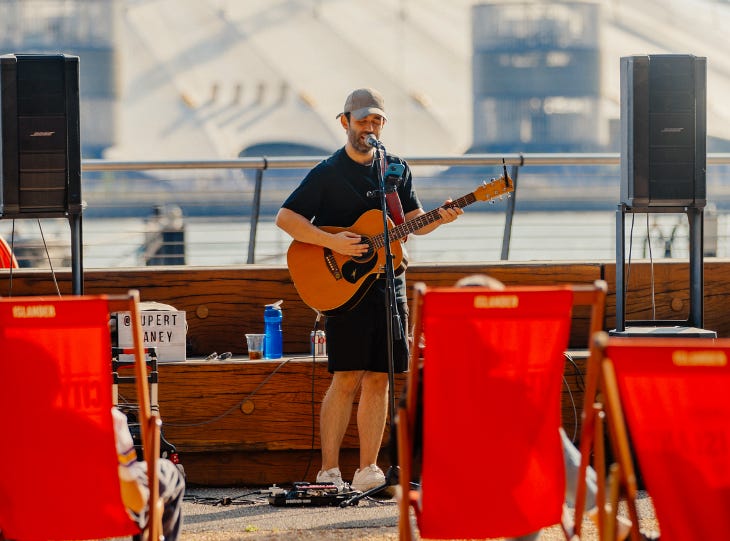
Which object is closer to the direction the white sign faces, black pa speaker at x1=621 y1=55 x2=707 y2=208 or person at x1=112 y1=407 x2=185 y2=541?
the person

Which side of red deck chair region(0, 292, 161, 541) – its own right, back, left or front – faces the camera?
back

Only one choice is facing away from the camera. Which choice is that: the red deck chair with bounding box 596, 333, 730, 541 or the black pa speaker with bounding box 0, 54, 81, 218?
the red deck chair

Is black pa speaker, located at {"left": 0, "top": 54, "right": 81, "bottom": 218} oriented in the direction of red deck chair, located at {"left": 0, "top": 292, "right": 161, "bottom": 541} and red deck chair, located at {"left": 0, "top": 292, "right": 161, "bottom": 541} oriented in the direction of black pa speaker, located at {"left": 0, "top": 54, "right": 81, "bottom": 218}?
yes

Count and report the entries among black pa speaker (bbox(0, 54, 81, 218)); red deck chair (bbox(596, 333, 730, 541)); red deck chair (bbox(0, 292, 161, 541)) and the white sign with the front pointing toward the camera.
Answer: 2

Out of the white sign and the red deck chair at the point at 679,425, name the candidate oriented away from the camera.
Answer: the red deck chair

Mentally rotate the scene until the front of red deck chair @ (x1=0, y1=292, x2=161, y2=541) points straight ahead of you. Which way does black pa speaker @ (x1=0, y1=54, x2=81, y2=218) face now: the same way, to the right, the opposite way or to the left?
the opposite way

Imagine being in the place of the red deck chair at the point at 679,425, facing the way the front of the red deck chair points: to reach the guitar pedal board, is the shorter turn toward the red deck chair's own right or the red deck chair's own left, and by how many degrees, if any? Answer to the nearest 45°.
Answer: approximately 45° to the red deck chair's own left

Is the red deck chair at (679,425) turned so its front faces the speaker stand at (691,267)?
yes

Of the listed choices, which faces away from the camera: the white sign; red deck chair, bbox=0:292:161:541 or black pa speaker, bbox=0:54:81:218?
the red deck chair

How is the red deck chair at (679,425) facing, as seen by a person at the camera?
facing away from the viewer
